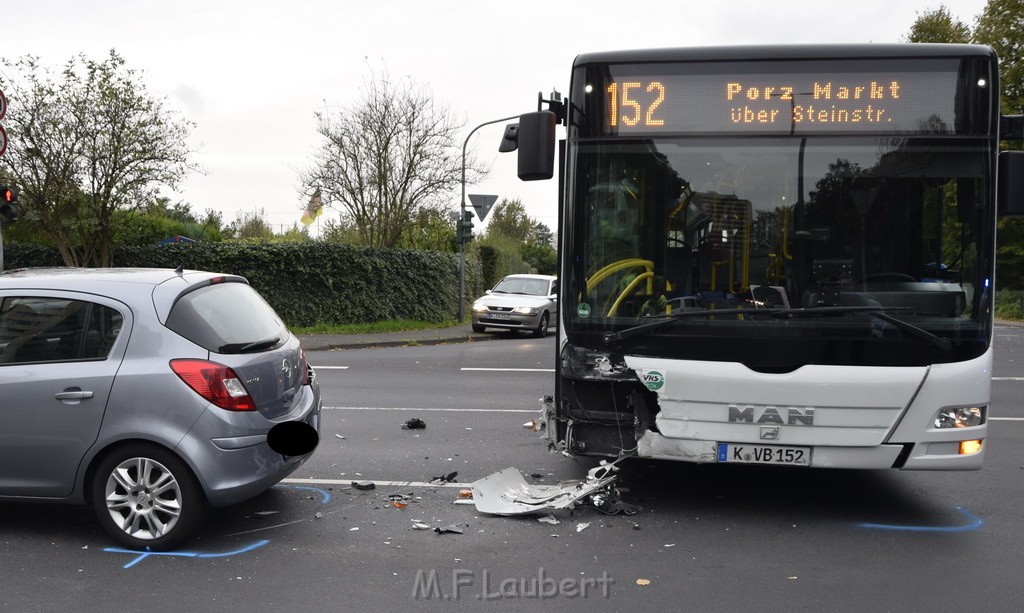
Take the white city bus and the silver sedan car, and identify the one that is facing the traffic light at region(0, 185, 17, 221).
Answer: the silver sedan car

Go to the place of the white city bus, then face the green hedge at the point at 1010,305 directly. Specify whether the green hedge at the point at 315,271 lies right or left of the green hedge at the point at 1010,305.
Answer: left

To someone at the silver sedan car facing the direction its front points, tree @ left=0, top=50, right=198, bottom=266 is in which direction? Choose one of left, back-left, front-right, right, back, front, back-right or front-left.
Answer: front-right

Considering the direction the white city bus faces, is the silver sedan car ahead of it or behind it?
behind

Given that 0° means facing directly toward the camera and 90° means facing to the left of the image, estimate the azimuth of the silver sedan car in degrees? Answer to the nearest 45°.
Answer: approximately 45°

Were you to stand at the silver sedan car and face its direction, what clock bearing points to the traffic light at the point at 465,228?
The traffic light is roughly at 3 o'clock from the silver sedan car.

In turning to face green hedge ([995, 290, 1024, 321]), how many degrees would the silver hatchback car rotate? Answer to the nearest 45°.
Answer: approximately 90° to its right

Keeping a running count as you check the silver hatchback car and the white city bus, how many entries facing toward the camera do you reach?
1

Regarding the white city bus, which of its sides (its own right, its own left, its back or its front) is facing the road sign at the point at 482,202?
back
